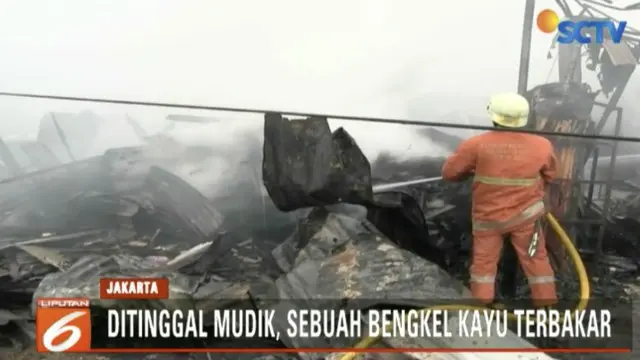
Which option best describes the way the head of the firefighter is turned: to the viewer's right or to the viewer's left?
to the viewer's left

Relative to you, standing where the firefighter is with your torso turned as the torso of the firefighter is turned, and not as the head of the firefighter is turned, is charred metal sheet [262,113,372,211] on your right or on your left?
on your left

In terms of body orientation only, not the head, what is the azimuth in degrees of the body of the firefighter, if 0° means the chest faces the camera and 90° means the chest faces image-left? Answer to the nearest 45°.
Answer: approximately 180°
